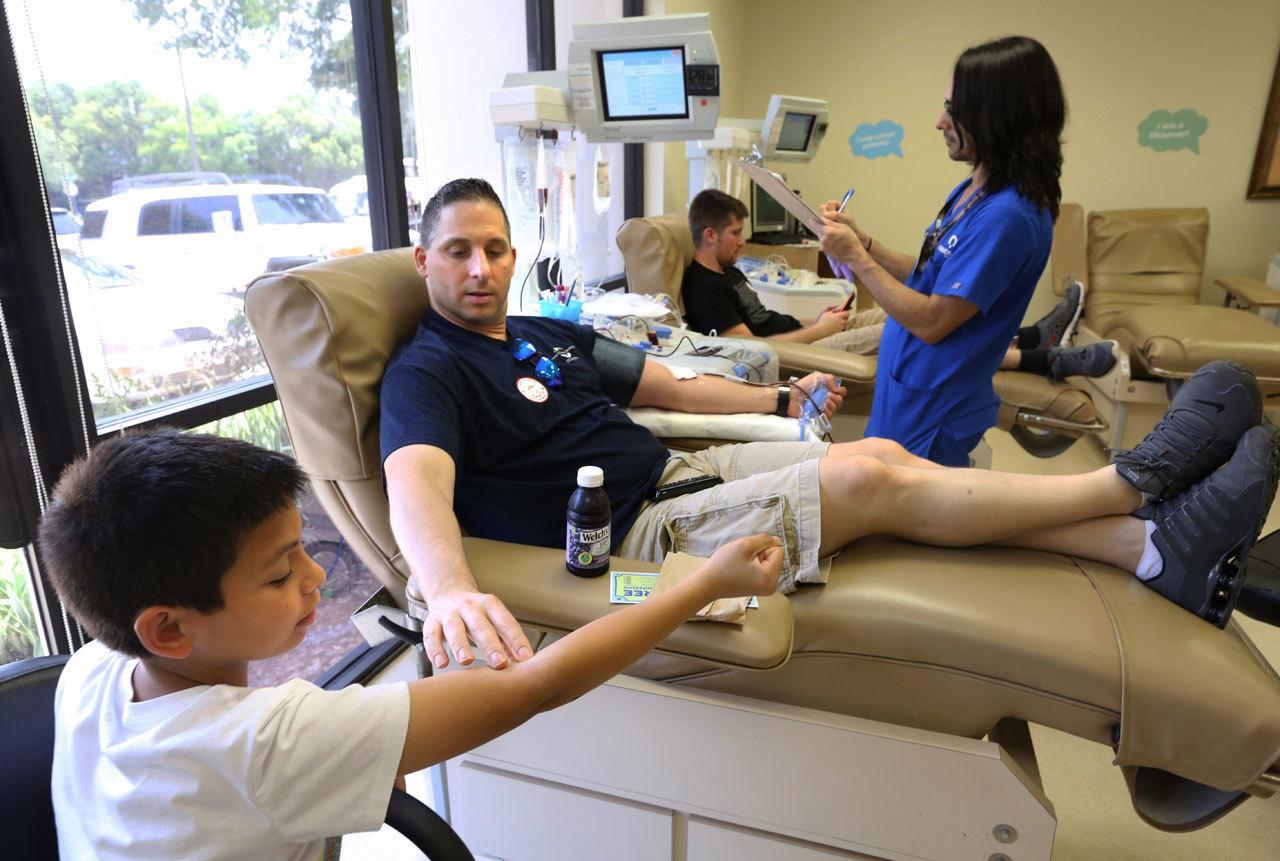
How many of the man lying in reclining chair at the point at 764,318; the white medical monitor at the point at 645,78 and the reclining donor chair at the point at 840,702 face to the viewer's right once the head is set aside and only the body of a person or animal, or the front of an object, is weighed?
2

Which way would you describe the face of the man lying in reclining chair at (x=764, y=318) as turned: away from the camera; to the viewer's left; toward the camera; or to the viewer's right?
to the viewer's right

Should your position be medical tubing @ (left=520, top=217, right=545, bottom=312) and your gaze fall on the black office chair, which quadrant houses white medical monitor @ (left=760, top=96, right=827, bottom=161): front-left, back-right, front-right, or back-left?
back-left

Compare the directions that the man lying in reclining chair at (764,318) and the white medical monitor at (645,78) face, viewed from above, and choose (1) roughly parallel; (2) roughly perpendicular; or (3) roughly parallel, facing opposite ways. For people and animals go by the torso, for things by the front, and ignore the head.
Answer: roughly perpendicular

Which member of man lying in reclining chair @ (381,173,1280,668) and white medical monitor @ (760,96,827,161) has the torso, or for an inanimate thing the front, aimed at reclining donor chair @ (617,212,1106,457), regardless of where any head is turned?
the white medical monitor

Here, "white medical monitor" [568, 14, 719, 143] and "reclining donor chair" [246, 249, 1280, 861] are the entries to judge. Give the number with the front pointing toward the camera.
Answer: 1

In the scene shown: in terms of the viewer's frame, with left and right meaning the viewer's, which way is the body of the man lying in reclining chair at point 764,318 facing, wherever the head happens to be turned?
facing to the right of the viewer

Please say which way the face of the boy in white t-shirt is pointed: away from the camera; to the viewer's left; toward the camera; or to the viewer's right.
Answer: to the viewer's right
